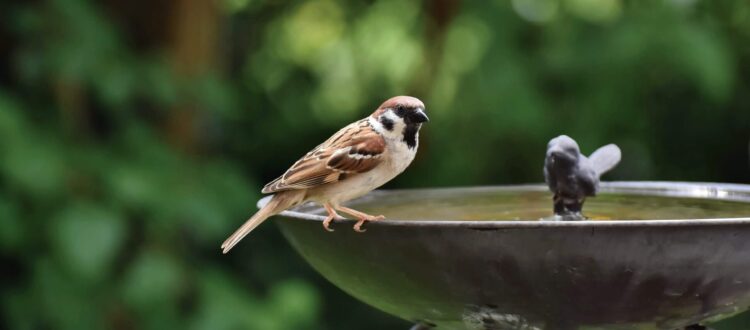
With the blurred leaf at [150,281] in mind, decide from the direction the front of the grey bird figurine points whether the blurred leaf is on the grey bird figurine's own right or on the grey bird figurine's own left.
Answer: on the grey bird figurine's own right

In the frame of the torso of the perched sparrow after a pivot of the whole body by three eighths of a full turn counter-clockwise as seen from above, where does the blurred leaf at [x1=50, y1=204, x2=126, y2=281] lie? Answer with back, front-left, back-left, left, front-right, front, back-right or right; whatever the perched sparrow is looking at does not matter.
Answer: front

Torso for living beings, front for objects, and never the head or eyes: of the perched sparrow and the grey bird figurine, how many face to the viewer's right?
1

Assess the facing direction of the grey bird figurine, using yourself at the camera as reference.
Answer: facing the viewer and to the left of the viewer

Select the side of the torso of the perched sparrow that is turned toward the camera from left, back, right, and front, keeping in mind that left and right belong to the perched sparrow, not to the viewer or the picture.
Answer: right
